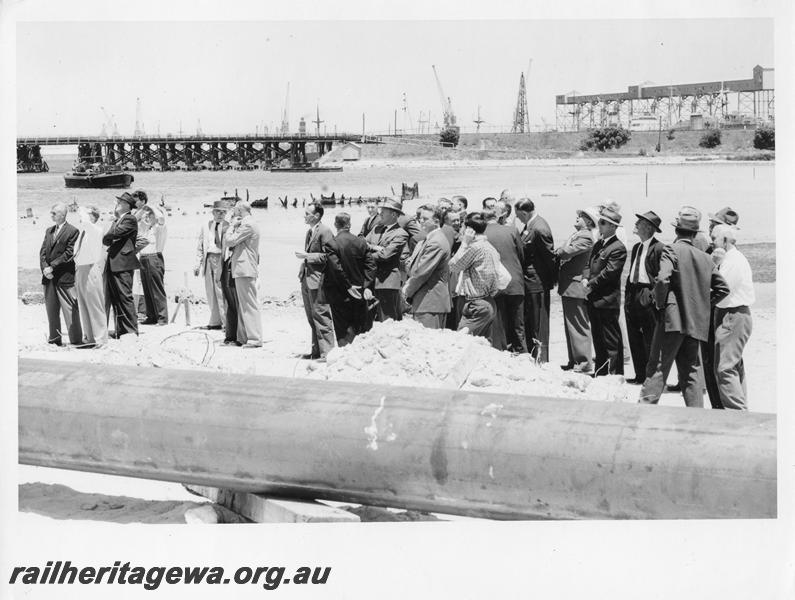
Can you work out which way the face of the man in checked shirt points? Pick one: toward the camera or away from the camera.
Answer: away from the camera

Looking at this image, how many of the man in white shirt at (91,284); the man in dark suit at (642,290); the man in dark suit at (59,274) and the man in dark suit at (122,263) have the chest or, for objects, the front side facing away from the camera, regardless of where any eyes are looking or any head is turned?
0

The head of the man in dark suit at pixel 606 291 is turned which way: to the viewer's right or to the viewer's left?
to the viewer's left

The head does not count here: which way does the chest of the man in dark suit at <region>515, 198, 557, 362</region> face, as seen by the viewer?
to the viewer's left

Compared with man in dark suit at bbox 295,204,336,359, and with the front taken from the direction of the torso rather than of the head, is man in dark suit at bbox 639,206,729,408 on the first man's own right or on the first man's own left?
on the first man's own left

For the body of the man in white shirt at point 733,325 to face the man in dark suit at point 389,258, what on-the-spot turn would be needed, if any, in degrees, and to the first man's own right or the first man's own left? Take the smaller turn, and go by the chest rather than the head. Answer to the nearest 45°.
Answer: approximately 45° to the first man's own right

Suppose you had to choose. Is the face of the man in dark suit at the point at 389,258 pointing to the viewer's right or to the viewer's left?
to the viewer's left

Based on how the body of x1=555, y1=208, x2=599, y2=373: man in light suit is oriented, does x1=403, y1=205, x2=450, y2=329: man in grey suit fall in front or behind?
in front

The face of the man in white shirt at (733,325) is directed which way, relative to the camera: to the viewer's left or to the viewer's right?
to the viewer's left
